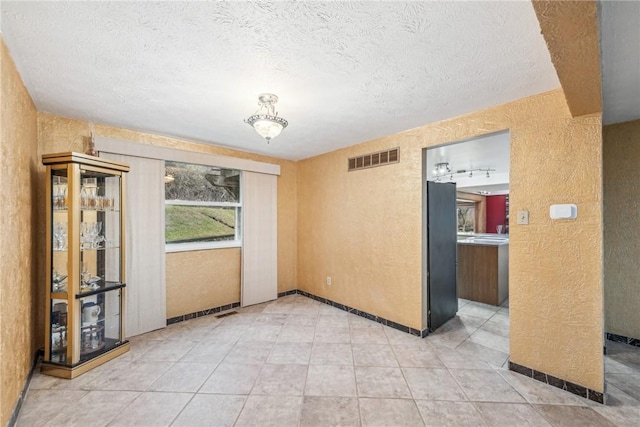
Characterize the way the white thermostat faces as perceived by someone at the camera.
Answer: facing the viewer and to the left of the viewer

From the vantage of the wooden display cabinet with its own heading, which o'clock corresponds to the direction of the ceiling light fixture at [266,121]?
The ceiling light fixture is roughly at 12 o'clock from the wooden display cabinet.

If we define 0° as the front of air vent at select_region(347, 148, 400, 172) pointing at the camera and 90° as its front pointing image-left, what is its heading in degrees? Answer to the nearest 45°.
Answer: approximately 45°

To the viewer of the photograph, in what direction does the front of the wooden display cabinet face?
facing the viewer and to the right of the viewer

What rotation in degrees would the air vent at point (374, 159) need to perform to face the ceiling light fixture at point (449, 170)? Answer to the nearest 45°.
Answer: approximately 180°

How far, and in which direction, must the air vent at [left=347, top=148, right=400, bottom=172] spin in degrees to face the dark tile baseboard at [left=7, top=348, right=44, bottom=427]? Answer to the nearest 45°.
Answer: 0° — it already faces it

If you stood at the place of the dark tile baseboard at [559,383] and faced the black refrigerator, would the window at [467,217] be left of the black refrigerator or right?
right

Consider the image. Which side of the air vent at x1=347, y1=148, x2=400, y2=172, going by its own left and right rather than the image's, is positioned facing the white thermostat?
left

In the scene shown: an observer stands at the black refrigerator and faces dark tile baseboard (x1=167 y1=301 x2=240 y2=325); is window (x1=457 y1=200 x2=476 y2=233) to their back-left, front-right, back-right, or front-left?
back-right

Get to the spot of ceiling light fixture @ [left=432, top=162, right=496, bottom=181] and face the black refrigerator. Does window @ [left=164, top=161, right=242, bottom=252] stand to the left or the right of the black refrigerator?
right

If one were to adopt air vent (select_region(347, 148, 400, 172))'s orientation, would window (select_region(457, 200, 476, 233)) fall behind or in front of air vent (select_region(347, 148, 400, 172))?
behind

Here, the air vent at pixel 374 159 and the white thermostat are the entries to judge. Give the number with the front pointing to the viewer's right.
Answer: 0

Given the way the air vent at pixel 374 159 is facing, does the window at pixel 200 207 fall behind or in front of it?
in front

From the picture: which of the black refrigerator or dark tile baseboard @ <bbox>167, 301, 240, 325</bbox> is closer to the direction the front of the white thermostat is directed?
the dark tile baseboard

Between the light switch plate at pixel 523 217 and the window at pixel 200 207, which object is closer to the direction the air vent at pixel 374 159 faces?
the window
